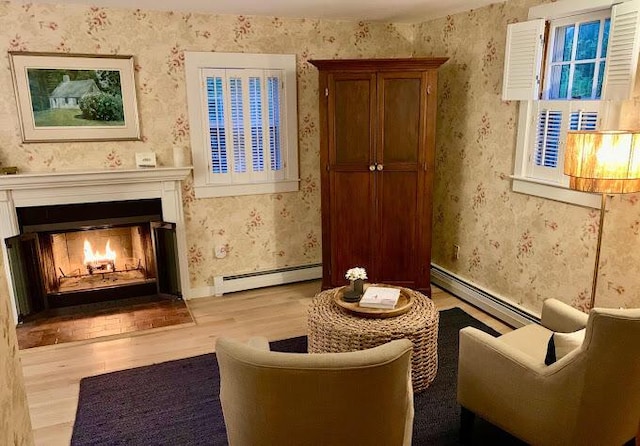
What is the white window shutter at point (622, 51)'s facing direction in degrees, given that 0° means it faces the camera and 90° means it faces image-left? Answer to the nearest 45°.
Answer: approximately 45°

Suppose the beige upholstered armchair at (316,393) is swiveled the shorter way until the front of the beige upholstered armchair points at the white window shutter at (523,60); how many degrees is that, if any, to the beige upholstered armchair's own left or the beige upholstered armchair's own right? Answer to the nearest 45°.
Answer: approximately 45° to the beige upholstered armchair's own right

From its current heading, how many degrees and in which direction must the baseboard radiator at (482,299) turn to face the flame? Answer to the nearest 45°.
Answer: approximately 45° to its right

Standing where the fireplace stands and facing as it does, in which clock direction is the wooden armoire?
The wooden armoire is roughly at 10 o'clock from the fireplace.

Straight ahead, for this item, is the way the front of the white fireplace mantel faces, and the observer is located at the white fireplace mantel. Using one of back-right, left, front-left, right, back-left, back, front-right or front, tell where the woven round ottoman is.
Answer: front-left

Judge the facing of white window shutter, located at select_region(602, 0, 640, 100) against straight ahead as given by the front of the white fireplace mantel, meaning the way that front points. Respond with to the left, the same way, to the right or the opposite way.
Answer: to the right

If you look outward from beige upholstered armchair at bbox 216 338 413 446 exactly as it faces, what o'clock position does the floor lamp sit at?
The floor lamp is roughly at 2 o'clock from the beige upholstered armchair.

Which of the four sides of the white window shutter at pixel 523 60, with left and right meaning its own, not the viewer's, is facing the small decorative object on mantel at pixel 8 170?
front

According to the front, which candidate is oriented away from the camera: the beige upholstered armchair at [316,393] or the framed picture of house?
the beige upholstered armchair
